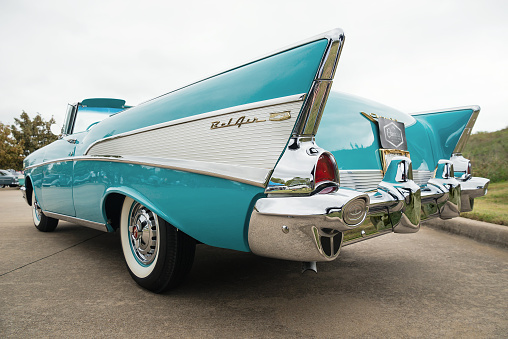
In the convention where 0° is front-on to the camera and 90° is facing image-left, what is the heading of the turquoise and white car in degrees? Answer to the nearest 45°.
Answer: approximately 135°

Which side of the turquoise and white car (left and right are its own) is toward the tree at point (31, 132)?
front

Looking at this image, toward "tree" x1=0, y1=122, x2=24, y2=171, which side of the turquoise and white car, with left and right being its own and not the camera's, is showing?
front

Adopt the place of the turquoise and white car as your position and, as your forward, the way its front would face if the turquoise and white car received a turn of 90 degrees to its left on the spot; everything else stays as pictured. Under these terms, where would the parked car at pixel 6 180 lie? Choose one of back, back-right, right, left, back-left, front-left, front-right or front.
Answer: right
